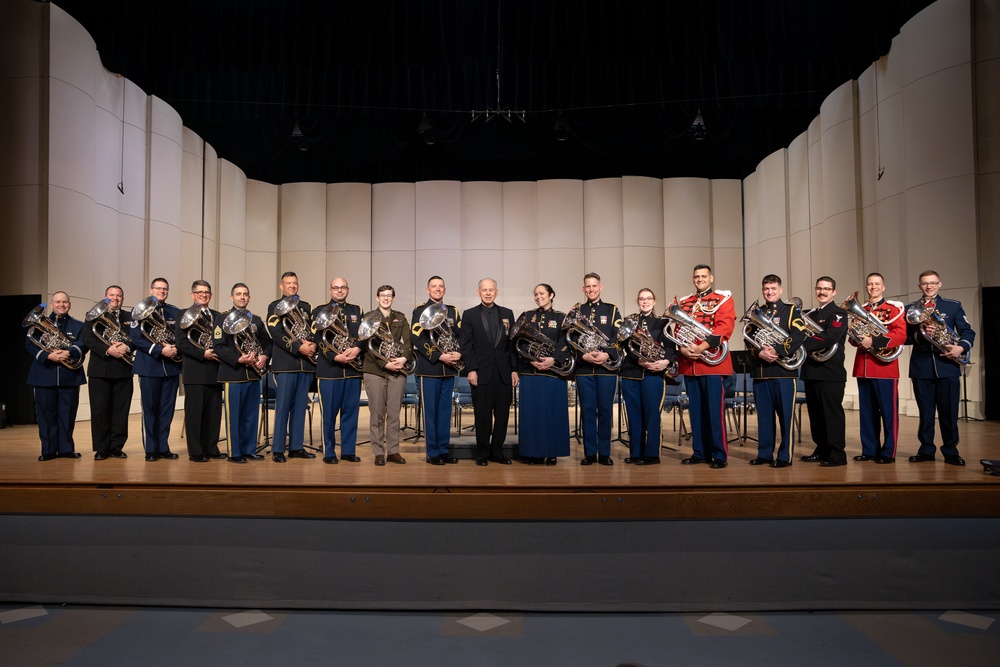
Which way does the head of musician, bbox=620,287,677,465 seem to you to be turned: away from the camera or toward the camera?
toward the camera

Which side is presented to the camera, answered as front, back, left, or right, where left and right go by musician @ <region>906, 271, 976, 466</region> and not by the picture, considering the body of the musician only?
front

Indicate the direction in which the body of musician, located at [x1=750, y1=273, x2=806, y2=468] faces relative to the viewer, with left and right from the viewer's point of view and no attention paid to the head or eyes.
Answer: facing the viewer and to the left of the viewer

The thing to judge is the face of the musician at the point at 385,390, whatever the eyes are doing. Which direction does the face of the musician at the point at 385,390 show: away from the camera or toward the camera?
toward the camera

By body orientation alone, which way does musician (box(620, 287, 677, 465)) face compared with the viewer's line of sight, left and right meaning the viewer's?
facing the viewer

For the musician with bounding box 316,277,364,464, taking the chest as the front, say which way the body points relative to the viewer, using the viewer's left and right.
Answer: facing the viewer

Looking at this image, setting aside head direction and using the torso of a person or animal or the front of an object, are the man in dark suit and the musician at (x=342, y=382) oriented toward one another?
no

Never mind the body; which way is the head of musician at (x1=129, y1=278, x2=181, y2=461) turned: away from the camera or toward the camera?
toward the camera

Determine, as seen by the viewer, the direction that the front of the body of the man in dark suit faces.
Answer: toward the camera

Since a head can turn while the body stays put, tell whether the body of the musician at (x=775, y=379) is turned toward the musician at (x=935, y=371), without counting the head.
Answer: no

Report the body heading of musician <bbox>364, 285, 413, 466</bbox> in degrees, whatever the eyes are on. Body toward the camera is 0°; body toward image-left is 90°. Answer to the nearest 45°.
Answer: approximately 0°

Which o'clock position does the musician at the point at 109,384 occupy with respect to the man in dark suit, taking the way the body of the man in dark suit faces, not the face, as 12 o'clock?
The musician is roughly at 3 o'clock from the man in dark suit.

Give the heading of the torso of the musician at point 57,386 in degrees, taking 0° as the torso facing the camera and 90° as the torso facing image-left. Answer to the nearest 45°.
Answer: approximately 0°

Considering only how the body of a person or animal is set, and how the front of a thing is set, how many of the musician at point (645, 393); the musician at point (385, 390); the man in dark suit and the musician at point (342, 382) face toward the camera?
4

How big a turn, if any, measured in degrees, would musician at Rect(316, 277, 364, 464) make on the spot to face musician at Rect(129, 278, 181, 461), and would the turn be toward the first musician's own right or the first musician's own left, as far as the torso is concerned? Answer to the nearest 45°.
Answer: approximately 90° to the first musician's own right

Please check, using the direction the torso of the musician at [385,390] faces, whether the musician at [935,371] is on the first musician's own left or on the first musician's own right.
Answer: on the first musician's own left

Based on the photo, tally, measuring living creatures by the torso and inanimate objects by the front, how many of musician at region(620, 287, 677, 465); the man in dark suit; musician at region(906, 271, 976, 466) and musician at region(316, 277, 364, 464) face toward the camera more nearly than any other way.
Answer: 4
